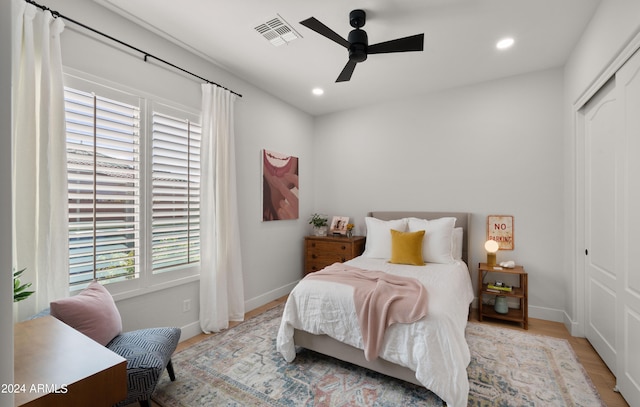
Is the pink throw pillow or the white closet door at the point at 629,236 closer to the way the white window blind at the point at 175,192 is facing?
the white closet door

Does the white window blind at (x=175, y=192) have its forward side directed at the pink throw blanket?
yes

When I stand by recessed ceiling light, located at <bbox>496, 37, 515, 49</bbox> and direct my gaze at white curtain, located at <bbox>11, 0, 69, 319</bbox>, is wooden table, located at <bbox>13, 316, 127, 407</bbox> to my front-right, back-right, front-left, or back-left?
front-left

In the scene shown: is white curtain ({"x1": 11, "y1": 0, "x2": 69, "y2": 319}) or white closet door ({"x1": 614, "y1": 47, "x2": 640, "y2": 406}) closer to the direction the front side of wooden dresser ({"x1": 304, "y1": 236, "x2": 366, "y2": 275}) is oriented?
the white curtain

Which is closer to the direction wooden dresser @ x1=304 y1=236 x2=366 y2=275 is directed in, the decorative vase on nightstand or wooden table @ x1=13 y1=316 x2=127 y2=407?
the wooden table

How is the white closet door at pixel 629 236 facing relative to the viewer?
to the viewer's left

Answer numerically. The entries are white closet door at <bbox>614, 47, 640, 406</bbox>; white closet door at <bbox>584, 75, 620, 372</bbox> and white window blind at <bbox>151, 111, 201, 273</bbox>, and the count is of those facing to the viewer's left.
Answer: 2

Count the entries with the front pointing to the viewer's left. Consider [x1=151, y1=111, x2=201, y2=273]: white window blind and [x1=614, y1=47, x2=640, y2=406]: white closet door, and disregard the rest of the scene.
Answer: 1

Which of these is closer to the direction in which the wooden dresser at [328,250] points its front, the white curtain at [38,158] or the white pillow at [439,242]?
the white curtain

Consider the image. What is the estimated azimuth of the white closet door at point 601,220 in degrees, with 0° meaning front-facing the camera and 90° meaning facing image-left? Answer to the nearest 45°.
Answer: approximately 90°

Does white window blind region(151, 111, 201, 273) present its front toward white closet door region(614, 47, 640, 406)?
yes

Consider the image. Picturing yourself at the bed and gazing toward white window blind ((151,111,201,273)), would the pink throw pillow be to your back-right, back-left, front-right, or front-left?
front-left

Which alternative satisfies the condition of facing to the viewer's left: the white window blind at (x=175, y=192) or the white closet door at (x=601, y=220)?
the white closet door

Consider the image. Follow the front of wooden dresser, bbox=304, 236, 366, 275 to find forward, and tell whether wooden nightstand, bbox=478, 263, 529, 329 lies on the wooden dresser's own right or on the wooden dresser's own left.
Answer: on the wooden dresser's own left

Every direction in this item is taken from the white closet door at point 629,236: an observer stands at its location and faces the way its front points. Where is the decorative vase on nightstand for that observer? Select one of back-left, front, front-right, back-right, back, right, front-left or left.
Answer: front-right

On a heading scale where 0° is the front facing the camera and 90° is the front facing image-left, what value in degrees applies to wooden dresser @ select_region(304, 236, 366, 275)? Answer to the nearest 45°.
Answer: approximately 45°

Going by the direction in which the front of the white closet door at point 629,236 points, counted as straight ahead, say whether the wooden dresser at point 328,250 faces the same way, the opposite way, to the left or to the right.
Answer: to the left
